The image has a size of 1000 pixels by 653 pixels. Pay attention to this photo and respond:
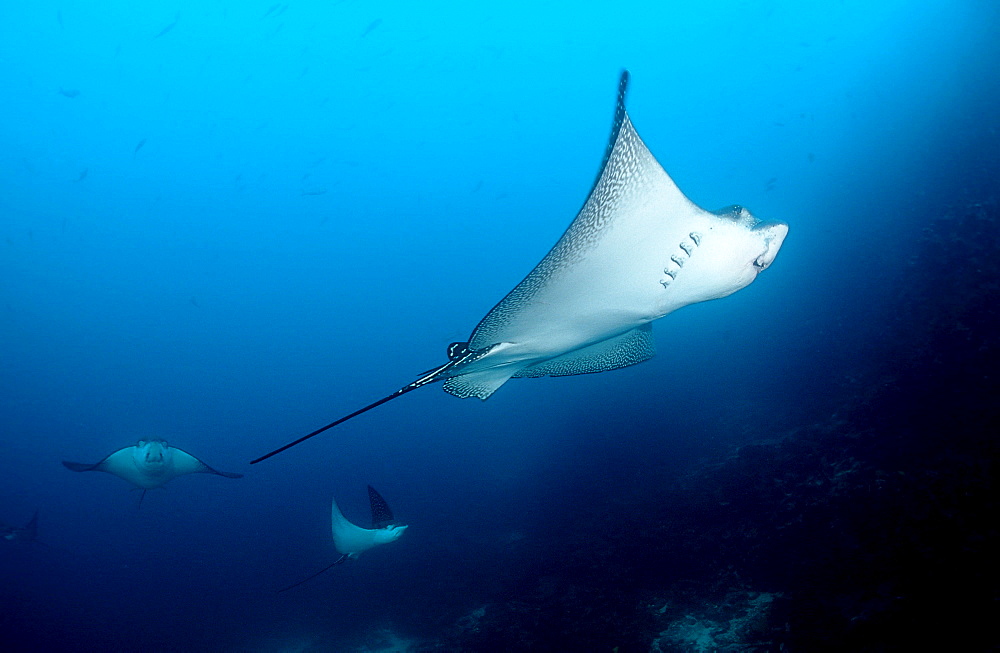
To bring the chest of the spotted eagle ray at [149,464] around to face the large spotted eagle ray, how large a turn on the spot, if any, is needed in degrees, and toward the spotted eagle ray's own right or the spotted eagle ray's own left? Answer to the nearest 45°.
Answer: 0° — it already faces it

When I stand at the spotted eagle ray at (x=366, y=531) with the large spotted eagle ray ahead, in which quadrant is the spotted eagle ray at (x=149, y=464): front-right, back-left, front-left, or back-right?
back-right

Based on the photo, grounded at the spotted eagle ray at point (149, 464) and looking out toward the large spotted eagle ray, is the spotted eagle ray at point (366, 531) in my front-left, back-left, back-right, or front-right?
front-left

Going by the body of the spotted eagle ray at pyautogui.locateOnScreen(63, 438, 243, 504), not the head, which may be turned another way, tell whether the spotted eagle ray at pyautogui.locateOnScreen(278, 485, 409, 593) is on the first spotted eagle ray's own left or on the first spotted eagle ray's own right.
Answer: on the first spotted eagle ray's own left

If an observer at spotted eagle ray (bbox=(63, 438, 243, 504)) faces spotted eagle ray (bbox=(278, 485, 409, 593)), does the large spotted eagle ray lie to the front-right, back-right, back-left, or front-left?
front-right

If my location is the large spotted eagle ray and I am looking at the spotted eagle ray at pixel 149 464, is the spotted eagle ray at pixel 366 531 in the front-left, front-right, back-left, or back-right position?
front-right

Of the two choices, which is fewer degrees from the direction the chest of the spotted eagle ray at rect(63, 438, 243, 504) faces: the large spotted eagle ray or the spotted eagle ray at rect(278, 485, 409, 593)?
the large spotted eagle ray

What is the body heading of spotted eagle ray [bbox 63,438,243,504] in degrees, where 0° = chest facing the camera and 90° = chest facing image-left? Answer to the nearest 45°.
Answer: approximately 0°
